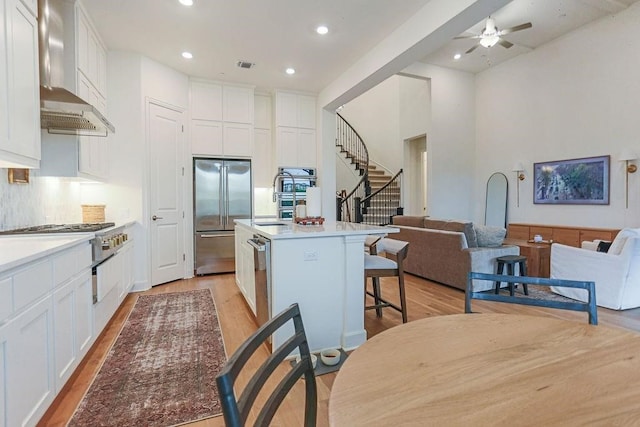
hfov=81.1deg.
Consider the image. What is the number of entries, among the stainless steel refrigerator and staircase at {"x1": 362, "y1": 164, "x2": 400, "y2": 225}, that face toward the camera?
2

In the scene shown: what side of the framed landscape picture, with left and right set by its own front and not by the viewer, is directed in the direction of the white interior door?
front

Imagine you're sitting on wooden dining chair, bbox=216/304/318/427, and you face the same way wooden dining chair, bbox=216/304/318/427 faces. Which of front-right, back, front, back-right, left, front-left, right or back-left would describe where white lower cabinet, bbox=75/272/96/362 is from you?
back

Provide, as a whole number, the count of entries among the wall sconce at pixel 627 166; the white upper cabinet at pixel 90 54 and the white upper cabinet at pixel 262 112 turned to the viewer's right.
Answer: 1

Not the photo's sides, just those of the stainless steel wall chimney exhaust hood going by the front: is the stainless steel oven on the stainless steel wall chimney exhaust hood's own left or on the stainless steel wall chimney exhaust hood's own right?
on the stainless steel wall chimney exhaust hood's own left

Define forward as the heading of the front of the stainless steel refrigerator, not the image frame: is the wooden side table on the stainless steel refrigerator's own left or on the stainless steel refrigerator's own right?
on the stainless steel refrigerator's own left

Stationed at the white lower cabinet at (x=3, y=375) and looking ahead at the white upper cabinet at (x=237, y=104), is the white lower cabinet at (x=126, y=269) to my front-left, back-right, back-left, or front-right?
front-left

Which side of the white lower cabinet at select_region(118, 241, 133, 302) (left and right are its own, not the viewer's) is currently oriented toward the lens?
right

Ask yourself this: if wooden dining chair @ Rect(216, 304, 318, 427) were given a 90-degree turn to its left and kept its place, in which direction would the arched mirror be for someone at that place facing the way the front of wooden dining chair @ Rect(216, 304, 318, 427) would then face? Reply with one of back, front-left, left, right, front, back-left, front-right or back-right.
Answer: front

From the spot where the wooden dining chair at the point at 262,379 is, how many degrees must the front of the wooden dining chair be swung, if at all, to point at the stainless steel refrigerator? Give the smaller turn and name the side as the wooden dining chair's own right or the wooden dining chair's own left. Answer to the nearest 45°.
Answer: approximately 135° to the wooden dining chair's own left

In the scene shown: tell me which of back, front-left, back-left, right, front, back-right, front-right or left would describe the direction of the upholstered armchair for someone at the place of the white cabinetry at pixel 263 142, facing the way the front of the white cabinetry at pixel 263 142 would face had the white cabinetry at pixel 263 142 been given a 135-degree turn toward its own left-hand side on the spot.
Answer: right

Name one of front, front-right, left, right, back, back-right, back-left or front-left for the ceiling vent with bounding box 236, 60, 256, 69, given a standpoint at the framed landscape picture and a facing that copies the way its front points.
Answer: front

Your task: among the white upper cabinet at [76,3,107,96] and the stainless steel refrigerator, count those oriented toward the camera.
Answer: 1

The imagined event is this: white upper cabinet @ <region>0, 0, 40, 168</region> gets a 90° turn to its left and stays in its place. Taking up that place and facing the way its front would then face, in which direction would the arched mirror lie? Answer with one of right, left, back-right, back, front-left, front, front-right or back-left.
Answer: front-right

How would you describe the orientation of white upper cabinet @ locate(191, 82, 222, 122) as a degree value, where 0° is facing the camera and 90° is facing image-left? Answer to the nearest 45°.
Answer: approximately 0°

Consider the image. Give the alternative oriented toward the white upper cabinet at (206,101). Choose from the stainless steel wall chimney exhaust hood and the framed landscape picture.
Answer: the framed landscape picture
